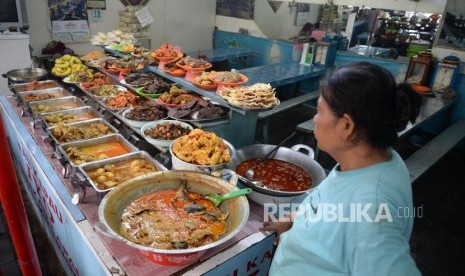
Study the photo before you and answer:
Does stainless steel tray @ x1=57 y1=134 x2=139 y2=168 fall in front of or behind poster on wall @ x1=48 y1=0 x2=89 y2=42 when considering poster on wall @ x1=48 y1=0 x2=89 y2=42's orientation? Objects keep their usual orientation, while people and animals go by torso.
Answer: in front

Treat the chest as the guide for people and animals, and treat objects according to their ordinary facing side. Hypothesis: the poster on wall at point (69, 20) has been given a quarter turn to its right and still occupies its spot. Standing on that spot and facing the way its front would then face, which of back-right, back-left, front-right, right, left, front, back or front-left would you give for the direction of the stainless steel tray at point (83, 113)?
left

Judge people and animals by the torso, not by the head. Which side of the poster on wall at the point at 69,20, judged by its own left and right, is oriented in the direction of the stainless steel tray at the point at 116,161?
front

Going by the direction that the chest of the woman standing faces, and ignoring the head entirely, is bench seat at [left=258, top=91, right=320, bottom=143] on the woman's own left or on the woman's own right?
on the woman's own right

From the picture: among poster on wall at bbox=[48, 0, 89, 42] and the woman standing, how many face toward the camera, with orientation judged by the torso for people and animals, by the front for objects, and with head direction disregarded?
1

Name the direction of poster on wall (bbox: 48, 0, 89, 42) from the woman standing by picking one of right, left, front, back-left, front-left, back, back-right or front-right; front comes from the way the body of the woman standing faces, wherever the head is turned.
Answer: front-right

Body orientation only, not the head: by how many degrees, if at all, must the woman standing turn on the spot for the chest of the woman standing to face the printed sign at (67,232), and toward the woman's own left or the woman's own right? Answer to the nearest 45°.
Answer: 0° — they already face it

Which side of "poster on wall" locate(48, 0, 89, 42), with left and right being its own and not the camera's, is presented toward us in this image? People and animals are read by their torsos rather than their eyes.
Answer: front

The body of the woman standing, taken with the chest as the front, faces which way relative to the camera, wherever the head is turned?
to the viewer's left

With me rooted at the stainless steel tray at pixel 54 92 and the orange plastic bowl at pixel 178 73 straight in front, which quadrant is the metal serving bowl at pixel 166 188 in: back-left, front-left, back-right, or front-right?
front-right

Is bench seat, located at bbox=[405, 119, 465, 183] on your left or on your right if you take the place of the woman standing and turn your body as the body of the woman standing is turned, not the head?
on your right

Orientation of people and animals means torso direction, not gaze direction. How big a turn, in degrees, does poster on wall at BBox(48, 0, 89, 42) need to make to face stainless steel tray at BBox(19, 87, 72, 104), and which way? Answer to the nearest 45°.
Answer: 0° — it already faces it

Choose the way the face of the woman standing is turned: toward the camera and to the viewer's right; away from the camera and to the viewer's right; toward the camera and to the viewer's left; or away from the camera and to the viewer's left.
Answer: away from the camera and to the viewer's left

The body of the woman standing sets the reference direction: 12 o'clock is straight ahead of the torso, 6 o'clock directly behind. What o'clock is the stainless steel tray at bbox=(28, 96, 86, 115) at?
The stainless steel tray is roughly at 1 o'clock from the woman standing.

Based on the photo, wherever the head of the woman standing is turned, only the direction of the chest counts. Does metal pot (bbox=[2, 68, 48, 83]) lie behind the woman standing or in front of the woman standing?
in front

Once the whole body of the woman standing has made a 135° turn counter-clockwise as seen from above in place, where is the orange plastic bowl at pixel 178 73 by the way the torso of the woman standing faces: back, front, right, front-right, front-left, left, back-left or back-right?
back

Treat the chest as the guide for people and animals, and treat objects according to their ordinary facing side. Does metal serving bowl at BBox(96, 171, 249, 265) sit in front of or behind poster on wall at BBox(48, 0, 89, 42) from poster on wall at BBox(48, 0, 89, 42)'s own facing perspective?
in front
